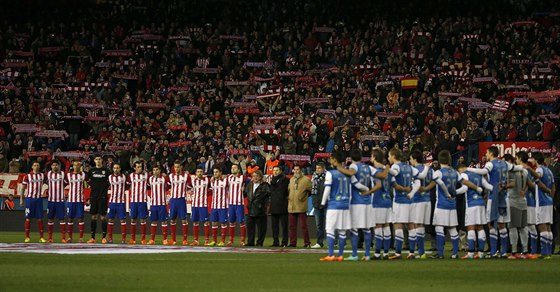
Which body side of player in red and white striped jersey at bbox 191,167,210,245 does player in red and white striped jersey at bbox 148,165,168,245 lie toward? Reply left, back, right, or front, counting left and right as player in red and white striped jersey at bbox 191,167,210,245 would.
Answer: right

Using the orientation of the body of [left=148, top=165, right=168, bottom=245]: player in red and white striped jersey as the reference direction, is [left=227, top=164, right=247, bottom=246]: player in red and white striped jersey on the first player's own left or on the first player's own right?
on the first player's own left

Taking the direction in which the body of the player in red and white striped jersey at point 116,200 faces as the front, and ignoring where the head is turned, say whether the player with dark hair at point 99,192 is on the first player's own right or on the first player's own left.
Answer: on the first player's own right

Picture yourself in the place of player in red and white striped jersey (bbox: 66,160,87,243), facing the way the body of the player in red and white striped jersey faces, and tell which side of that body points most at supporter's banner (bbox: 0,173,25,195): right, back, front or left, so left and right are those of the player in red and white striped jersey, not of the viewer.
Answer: back

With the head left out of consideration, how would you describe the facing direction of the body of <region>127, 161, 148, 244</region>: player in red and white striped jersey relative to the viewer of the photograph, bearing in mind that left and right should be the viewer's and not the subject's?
facing the viewer

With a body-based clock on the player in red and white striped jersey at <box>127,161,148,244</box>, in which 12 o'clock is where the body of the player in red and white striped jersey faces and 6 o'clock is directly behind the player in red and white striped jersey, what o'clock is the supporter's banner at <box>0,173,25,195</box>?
The supporter's banner is roughly at 5 o'clock from the player in red and white striped jersey.

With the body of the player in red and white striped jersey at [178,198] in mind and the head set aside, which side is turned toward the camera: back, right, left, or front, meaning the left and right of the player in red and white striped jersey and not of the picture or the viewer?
front
